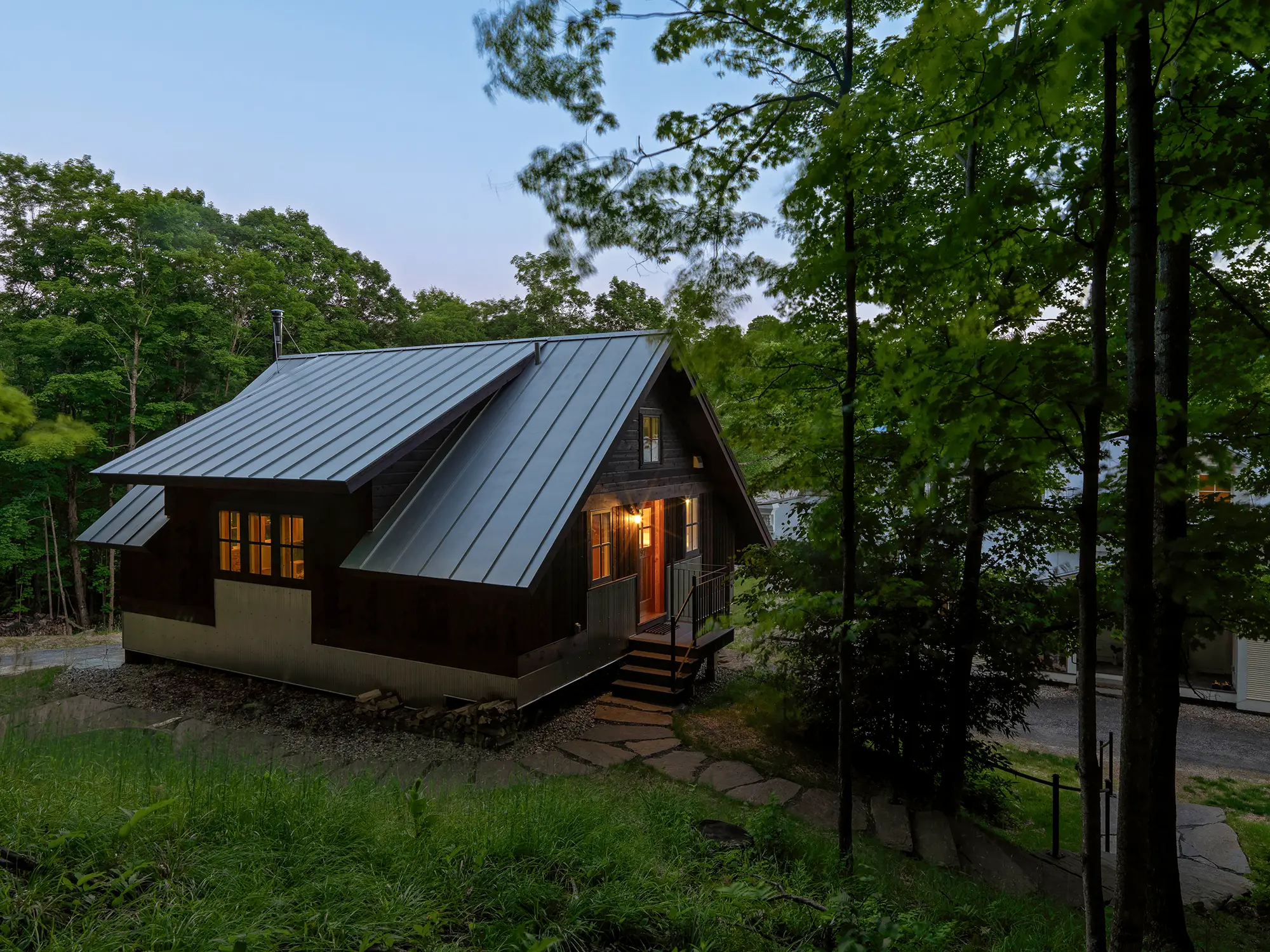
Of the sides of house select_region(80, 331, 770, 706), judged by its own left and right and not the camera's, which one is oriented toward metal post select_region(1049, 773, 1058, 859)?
front

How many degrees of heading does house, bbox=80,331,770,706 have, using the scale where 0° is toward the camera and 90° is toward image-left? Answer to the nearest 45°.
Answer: approximately 315°

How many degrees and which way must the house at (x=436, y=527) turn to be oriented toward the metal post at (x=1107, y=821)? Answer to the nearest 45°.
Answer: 0° — it already faces it

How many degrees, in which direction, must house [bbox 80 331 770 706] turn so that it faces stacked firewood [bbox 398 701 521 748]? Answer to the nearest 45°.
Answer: approximately 45° to its right

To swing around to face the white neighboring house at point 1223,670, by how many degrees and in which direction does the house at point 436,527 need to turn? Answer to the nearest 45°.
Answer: approximately 45° to its left

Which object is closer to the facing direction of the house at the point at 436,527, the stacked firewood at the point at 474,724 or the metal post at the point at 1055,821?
the metal post

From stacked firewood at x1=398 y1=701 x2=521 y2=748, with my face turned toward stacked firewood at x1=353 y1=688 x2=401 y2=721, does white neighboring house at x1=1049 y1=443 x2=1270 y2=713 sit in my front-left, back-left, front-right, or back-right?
back-right
